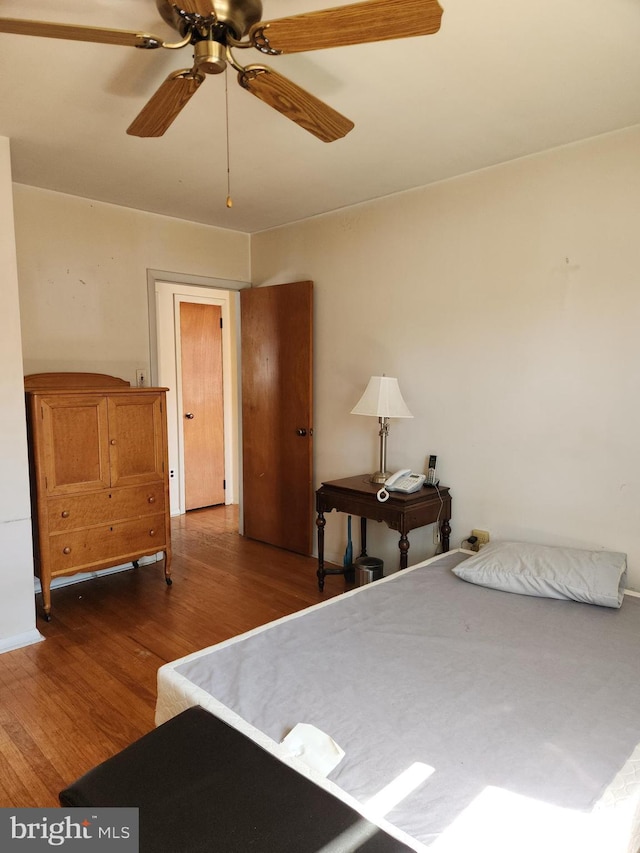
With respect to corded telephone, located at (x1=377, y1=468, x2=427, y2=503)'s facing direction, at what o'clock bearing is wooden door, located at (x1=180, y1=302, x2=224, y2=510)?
The wooden door is roughly at 3 o'clock from the corded telephone.

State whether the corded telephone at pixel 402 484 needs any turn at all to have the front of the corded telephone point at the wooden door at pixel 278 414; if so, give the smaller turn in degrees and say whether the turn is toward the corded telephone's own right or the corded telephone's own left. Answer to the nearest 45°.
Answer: approximately 90° to the corded telephone's own right

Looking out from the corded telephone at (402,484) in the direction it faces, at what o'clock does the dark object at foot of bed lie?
The dark object at foot of bed is roughly at 11 o'clock from the corded telephone.

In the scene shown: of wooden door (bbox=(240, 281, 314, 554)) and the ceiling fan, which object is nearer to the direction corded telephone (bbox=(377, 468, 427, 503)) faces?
the ceiling fan

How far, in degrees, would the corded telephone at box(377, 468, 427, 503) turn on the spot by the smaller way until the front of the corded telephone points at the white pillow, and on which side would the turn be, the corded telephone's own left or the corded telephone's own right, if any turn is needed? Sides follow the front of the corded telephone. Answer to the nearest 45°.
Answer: approximately 90° to the corded telephone's own left

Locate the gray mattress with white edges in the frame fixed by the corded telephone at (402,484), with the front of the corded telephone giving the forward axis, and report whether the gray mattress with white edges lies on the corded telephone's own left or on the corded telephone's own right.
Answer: on the corded telephone's own left

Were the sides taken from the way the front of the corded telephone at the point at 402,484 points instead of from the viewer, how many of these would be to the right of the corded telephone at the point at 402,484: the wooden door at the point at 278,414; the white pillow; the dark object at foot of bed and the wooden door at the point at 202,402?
2

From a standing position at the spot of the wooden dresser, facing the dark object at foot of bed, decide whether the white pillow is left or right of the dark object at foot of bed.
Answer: left

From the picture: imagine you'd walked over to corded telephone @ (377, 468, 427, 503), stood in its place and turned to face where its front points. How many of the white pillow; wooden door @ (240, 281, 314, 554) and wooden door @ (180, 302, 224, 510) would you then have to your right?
2

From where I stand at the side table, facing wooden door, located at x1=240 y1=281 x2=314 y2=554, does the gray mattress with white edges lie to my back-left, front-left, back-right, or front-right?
back-left

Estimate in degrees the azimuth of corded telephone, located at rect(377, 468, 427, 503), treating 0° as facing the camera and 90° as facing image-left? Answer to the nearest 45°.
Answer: approximately 45°

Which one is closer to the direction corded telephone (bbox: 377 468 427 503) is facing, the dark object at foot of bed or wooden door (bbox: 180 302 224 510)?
the dark object at foot of bed

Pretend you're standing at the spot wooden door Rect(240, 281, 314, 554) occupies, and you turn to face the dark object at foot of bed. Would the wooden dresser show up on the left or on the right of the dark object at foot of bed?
right

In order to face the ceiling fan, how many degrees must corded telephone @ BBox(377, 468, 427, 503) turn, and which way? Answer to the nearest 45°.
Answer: approximately 45° to its left

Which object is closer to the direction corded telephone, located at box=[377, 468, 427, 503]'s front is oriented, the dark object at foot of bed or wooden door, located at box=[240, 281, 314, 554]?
the dark object at foot of bed

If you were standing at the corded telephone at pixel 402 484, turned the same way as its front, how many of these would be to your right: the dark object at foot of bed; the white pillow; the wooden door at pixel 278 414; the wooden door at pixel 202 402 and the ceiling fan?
2

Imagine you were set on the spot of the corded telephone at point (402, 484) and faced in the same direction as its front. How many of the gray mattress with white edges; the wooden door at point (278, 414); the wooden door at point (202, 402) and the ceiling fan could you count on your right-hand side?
2
